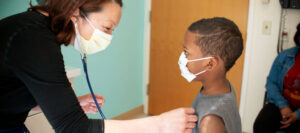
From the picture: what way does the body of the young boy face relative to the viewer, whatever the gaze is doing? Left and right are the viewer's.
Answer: facing to the left of the viewer

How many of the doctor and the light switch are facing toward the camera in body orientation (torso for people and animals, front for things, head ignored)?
1

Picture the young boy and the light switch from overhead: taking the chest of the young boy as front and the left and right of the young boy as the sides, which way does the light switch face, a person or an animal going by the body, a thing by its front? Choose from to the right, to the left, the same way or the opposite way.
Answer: to the left

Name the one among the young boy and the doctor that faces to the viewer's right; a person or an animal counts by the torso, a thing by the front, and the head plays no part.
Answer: the doctor

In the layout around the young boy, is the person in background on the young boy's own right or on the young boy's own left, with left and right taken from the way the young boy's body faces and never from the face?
on the young boy's own right

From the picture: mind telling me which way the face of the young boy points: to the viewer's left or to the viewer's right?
to the viewer's left

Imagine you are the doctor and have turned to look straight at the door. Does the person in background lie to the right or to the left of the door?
right

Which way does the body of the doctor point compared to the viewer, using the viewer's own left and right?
facing to the right of the viewer

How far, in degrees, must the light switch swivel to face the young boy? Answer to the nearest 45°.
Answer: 0° — it already faces them
